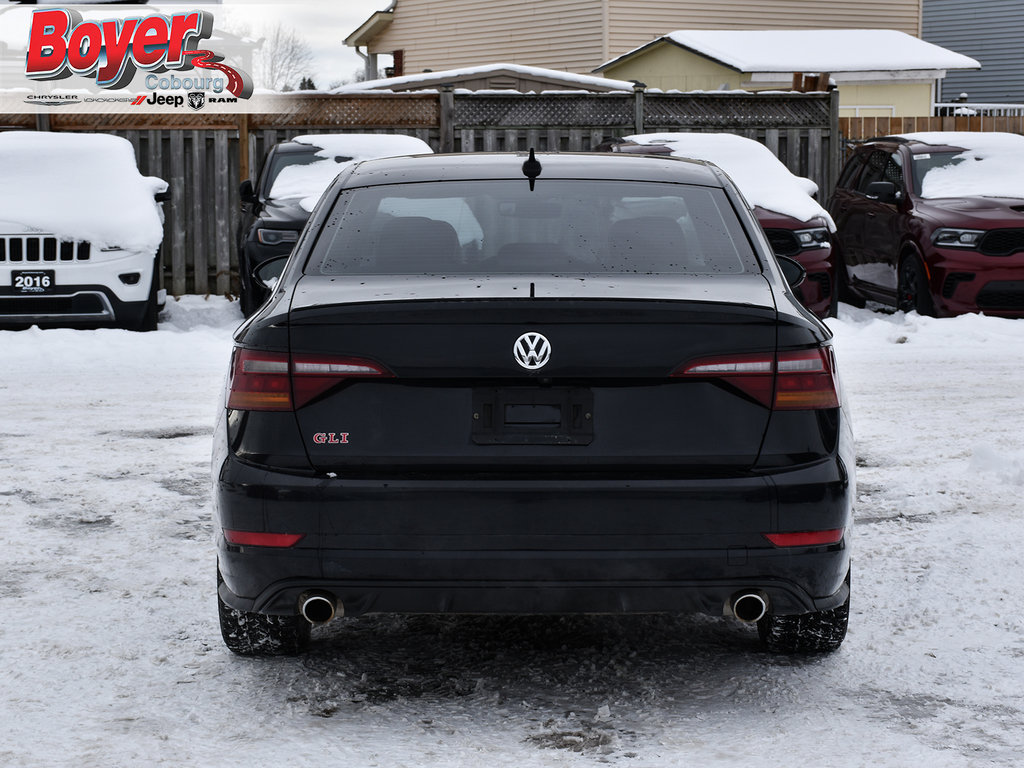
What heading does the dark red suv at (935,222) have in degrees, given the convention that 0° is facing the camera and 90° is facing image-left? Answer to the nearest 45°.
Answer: approximately 315°

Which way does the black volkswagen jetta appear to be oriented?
away from the camera

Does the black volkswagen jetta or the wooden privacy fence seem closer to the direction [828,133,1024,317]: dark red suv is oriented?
the black volkswagen jetta

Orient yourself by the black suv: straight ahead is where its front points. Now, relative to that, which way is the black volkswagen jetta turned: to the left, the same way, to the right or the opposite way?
the opposite way

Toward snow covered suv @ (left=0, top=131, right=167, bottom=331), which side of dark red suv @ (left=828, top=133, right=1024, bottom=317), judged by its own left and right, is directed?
right

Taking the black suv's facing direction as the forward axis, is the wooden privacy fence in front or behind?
behind

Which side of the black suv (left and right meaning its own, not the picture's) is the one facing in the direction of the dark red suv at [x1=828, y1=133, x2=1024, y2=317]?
left

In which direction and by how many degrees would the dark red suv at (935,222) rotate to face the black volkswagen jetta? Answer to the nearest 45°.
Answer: approximately 45° to its right

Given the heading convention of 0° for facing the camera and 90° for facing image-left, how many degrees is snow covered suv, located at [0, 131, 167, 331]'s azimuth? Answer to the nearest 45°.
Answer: approximately 0°

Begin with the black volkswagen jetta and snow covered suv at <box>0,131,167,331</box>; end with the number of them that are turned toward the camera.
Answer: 1
